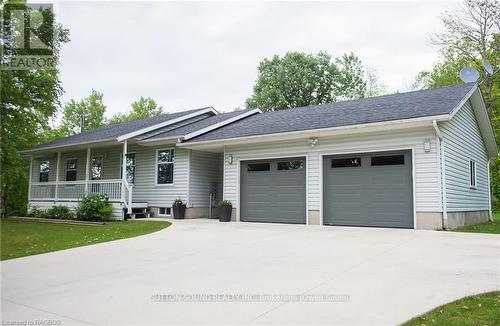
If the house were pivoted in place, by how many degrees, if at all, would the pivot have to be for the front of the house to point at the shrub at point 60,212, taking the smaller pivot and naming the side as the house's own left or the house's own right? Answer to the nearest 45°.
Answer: approximately 45° to the house's own right

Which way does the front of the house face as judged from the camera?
facing the viewer and to the left of the viewer

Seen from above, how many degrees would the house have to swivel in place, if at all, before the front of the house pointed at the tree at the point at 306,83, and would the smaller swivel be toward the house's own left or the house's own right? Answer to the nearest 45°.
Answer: approximately 135° to the house's own right

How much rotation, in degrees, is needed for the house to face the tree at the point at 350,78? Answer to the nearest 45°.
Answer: approximately 135° to its right

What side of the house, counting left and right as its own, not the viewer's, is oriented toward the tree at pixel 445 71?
back

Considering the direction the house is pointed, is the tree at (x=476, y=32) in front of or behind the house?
behind

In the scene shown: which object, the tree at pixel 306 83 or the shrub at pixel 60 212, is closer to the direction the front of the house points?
the shrub

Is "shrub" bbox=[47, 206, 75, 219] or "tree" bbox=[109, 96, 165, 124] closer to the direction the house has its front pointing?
the shrub

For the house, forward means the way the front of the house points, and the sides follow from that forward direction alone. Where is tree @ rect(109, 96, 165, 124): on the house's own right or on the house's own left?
on the house's own right

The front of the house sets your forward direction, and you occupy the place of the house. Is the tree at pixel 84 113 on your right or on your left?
on your right
